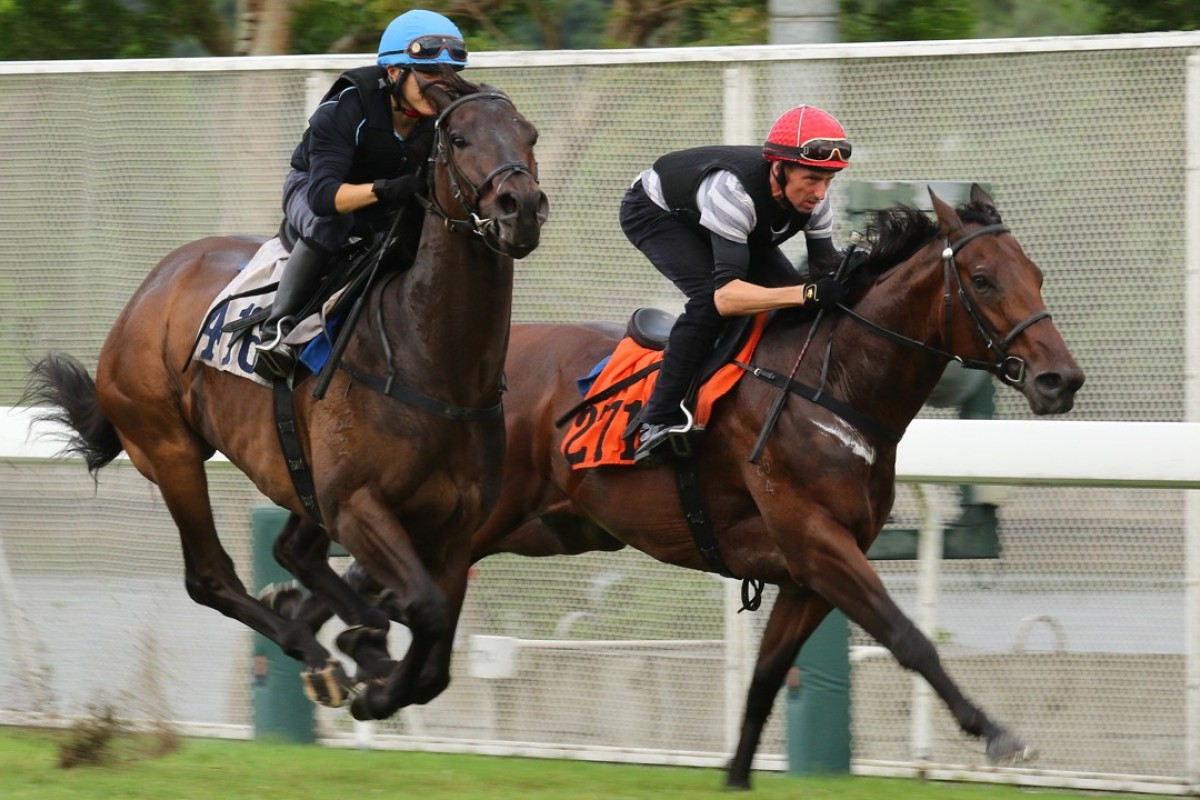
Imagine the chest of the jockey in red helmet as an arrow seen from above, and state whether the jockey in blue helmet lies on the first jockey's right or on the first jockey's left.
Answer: on the first jockey's right

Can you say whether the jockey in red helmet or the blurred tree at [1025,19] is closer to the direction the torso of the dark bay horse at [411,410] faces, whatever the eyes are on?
the jockey in red helmet

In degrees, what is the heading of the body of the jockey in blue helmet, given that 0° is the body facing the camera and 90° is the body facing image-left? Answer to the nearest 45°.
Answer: approximately 315°

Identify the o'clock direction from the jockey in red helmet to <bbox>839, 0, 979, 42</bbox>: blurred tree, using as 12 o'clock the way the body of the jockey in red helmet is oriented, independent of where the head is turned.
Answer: The blurred tree is roughly at 8 o'clock from the jockey in red helmet.

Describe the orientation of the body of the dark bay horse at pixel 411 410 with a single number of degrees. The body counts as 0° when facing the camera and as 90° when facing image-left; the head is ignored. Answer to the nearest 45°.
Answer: approximately 315°

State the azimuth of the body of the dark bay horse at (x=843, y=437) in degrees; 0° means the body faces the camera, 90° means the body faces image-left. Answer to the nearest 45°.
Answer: approximately 315°

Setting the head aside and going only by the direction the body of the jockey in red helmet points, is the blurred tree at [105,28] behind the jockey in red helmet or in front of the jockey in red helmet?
behind

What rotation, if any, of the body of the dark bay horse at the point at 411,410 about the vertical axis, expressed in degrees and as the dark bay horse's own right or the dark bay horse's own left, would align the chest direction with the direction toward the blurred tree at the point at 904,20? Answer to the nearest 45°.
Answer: approximately 90° to the dark bay horse's own left

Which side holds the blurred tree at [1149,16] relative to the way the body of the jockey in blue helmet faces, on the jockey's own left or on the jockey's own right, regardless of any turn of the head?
on the jockey's own left

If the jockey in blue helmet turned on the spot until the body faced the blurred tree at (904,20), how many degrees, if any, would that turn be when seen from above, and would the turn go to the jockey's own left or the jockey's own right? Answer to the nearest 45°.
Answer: approximately 90° to the jockey's own left
